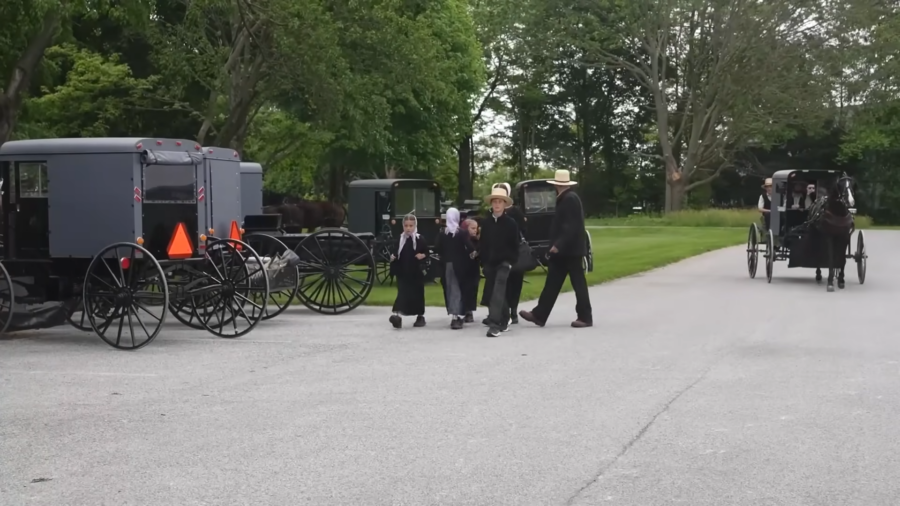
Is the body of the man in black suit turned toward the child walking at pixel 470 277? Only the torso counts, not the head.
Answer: yes

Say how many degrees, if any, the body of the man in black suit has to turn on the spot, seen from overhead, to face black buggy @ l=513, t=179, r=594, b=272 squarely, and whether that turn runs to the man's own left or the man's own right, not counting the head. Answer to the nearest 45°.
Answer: approximately 90° to the man's own right

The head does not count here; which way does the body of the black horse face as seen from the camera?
toward the camera

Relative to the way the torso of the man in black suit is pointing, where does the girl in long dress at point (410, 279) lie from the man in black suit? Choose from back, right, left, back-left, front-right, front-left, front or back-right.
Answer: front

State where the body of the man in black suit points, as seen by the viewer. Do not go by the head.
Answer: to the viewer's left

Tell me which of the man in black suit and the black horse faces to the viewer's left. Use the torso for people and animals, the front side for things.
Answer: the man in black suit

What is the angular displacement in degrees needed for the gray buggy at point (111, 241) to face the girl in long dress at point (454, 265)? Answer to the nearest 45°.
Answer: approximately 135° to its right

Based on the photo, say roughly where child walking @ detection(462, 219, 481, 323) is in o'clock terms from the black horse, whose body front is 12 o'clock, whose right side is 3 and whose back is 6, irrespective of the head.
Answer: The child walking is roughly at 1 o'clock from the black horse.

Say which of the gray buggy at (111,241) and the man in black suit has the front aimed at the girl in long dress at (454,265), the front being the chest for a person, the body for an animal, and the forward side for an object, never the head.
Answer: the man in black suit

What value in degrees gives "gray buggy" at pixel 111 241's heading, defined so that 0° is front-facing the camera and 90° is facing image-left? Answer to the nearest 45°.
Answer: approximately 135°

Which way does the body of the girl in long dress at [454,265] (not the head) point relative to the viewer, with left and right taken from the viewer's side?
facing the viewer

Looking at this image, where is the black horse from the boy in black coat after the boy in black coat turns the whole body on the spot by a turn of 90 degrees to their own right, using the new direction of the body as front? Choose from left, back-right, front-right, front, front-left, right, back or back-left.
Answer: back-right

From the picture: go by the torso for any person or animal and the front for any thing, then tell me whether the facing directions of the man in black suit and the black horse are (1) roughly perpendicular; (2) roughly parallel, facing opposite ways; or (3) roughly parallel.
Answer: roughly perpendicular
